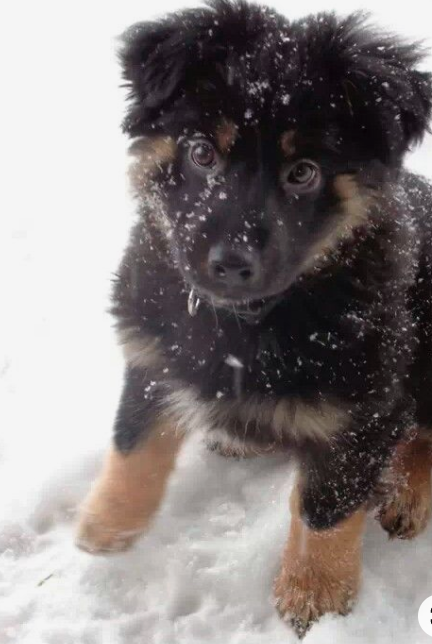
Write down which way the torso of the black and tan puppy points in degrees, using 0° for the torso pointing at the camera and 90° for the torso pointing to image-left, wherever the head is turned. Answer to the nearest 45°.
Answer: approximately 45°
